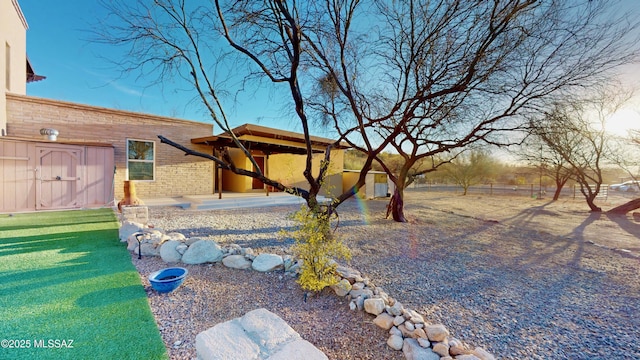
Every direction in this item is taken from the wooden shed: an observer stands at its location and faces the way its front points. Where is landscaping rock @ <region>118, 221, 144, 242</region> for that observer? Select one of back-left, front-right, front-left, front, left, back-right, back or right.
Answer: front

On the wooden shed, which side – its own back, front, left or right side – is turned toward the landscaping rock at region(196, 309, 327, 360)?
front

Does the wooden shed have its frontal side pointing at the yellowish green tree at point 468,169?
no

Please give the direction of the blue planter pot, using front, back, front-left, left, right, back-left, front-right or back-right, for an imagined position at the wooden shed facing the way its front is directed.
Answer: front

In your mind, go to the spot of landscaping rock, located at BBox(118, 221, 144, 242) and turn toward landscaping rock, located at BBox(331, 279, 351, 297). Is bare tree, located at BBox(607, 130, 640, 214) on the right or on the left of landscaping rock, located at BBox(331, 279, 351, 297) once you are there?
left

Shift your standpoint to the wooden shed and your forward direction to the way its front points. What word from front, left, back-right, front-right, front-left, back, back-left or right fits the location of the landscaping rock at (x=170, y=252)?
front

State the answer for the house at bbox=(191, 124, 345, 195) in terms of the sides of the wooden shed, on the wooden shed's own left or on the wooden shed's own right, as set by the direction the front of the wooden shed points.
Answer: on the wooden shed's own left

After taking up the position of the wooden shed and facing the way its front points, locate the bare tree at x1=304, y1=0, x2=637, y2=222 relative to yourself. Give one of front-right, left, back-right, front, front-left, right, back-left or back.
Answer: front-left

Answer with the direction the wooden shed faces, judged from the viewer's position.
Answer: facing the viewer

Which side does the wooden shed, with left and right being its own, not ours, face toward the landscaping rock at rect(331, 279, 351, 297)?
front

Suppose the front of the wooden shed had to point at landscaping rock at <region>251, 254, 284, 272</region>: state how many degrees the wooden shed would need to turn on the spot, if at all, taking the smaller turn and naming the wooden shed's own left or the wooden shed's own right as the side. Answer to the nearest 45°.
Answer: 0° — it already faces it

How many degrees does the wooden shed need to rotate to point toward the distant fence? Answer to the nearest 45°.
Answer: approximately 90° to its left

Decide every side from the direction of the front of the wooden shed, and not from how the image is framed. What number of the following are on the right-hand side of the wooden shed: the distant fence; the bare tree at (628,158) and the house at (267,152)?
0

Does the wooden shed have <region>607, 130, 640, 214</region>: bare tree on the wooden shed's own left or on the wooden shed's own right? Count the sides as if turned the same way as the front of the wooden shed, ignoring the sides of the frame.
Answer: on the wooden shed's own left
